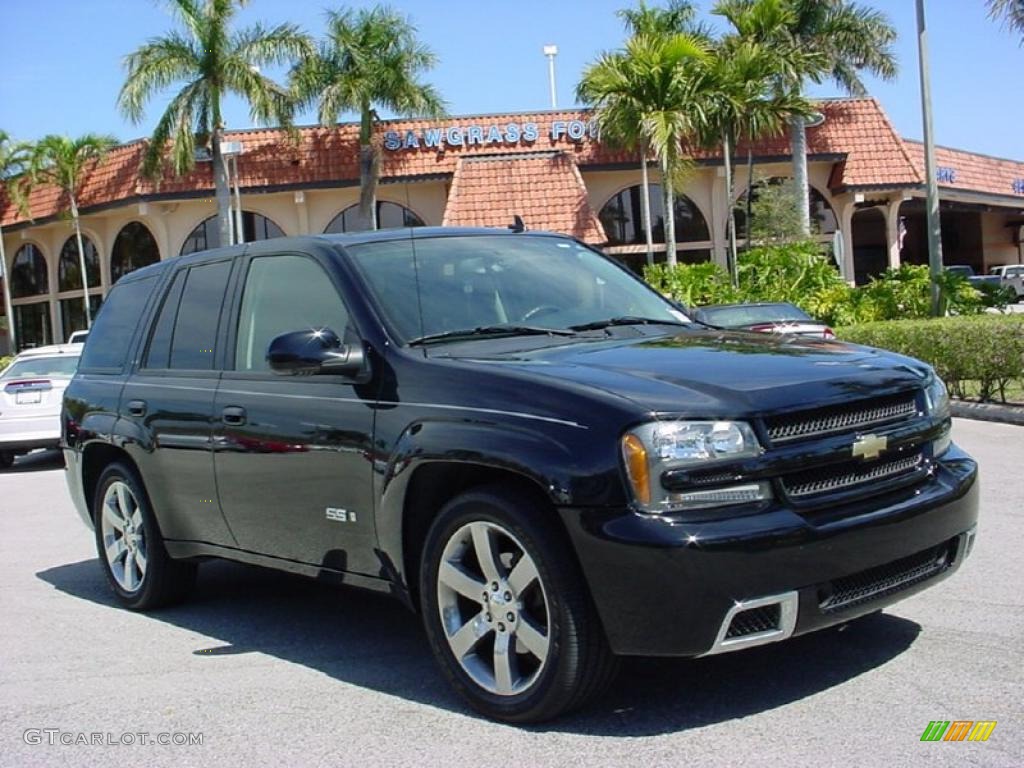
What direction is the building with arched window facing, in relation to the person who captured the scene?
facing the viewer

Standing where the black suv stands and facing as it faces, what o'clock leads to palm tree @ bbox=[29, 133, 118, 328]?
The palm tree is roughly at 7 o'clock from the black suv.

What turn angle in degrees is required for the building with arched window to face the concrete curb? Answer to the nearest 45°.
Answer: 0° — it already faces it

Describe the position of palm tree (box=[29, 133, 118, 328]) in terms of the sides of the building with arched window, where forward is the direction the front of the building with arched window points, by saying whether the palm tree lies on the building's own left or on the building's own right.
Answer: on the building's own right

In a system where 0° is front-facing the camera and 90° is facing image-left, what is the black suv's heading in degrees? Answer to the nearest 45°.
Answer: approximately 315°

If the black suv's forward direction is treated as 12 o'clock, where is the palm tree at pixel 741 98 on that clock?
The palm tree is roughly at 8 o'clock from the black suv.

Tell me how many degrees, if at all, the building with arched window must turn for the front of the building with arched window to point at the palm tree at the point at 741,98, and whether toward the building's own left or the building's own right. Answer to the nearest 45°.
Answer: approximately 45° to the building's own left

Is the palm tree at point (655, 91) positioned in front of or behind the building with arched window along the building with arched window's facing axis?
in front

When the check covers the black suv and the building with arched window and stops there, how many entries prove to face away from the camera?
0

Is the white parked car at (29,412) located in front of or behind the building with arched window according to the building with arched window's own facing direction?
in front

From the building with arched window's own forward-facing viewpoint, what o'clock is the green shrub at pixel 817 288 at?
The green shrub is roughly at 11 o'clock from the building with arched window.

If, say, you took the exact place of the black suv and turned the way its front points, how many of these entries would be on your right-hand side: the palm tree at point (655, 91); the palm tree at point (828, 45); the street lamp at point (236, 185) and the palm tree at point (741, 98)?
0

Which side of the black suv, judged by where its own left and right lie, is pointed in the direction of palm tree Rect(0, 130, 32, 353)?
back
